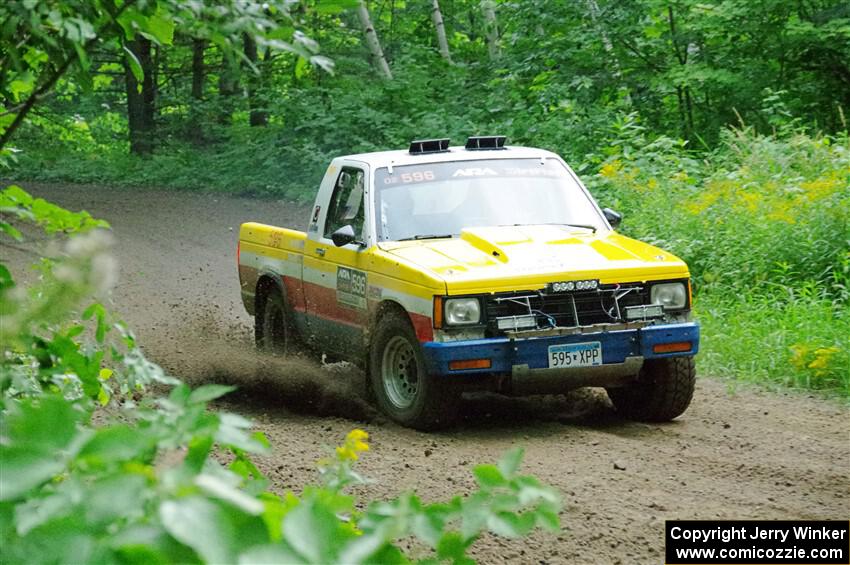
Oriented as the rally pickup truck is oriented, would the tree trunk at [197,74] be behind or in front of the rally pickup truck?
behind

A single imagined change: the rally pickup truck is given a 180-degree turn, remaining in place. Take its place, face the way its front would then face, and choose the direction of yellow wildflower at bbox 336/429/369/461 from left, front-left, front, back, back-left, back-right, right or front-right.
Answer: back-left

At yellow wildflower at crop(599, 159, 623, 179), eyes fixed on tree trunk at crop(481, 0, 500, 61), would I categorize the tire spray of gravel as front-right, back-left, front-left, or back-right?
back-left

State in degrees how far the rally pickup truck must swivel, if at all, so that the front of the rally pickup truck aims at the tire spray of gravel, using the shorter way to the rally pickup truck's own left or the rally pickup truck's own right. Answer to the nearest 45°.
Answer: approximately 180°

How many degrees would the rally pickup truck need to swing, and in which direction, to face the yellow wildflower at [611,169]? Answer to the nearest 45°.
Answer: approximately 135° to its left

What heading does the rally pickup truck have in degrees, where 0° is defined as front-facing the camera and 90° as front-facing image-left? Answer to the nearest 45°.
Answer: approximately 315°

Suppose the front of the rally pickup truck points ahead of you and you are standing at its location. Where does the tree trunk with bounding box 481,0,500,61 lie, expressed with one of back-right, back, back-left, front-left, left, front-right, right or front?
back-left

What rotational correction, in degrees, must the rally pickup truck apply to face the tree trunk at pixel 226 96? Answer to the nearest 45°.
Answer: approximately 135° to its left

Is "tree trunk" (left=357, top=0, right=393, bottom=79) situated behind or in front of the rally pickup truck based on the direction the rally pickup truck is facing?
behind
